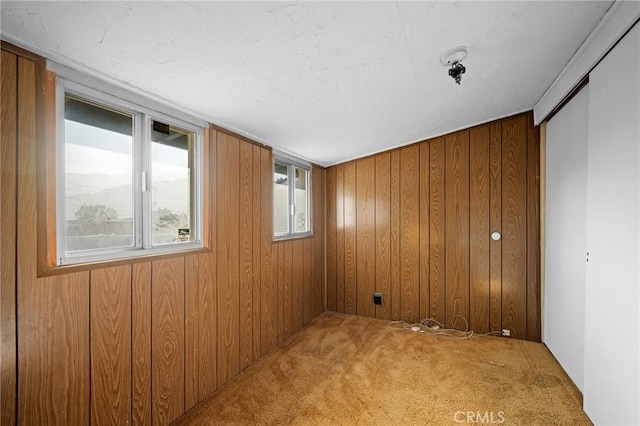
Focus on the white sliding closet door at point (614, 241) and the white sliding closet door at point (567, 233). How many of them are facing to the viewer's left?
2

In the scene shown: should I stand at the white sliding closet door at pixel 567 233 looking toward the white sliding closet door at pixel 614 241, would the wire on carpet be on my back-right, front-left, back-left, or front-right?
back-right

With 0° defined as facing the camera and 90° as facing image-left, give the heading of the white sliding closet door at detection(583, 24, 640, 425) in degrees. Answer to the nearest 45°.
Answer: approximately 90°

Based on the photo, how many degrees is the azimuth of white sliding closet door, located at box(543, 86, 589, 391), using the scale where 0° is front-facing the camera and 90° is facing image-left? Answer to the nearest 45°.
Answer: approximately 90°

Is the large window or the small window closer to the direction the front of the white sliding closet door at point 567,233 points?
the small window

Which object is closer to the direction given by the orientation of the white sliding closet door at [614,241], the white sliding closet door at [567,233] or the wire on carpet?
the wire on carpet

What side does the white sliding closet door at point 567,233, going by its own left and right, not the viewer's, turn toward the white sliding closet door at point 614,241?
left

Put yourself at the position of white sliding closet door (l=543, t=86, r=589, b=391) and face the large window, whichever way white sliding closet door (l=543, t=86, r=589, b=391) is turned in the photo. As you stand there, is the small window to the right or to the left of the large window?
right

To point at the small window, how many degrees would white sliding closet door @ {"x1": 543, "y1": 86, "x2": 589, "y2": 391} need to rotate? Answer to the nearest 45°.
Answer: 0° — it already faces it

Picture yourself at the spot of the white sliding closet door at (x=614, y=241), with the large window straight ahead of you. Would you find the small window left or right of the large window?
right
